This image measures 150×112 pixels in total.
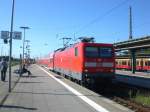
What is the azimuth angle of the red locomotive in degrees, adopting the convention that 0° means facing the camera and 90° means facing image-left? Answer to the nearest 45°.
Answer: approximately 315°
